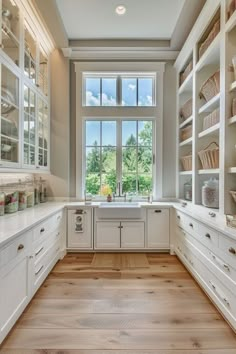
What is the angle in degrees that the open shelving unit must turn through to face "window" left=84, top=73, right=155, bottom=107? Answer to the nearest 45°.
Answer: approximately 90° to its right

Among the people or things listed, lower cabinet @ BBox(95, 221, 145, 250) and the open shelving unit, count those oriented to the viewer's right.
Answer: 0

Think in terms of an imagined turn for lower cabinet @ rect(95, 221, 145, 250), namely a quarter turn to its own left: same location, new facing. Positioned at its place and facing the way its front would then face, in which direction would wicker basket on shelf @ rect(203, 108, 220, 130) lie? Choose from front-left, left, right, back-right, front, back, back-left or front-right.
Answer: front-right

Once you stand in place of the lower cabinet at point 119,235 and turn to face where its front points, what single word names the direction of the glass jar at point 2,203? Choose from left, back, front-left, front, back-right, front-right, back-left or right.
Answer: front-right

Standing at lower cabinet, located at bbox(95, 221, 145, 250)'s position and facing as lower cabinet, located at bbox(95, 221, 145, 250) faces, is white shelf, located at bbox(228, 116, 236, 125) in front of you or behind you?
in front

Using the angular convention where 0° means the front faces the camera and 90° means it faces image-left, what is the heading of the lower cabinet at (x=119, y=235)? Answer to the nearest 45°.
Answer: approximately 0°

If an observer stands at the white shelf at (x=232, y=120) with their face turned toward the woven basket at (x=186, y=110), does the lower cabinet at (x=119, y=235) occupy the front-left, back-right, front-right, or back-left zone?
front-left
